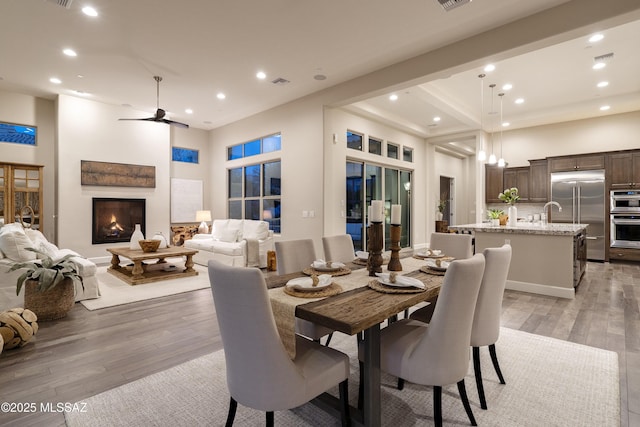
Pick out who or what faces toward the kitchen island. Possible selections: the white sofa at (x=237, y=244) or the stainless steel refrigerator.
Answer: the stainless steel refrigerator

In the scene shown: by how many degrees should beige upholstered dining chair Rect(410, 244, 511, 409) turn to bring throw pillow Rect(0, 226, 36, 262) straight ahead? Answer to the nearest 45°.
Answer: approximately 45° to its left

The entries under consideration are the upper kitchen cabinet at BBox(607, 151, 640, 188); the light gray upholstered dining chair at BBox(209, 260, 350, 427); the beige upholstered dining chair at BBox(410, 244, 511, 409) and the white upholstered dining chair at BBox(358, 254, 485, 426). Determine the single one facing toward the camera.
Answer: the upper kitchen cabinet

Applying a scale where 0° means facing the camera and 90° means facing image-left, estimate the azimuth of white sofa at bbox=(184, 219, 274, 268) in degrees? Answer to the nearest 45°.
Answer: approximately 45°

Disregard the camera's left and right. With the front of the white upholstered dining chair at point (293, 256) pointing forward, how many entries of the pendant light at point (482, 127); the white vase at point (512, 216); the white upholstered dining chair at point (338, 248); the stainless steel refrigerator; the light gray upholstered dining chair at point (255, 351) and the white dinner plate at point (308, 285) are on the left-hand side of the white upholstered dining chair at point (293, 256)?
4

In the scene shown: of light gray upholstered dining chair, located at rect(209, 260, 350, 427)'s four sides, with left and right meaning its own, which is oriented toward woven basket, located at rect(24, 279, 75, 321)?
left

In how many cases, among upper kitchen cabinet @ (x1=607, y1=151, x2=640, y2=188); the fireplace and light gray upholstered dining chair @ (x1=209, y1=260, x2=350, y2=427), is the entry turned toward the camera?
2

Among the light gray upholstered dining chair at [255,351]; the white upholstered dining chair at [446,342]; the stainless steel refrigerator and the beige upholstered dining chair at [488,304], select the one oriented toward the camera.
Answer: the stainless steel refrigerator

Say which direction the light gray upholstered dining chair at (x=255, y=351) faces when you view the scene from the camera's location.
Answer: facing away from the viewer and to the right of the viewer

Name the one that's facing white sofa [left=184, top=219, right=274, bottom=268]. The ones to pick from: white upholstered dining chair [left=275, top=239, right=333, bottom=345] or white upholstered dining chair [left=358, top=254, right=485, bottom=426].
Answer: white upholstered dining chair [left=358, top=254, right=485, bottom=426]

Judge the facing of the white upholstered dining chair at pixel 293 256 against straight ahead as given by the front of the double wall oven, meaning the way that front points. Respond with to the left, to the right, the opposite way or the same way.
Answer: to the left

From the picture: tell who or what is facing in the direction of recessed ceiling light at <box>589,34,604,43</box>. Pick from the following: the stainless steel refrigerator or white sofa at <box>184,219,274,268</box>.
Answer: the stainless steel refrigerator

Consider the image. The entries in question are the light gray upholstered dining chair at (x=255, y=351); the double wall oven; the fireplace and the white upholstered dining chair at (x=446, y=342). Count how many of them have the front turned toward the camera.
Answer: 2

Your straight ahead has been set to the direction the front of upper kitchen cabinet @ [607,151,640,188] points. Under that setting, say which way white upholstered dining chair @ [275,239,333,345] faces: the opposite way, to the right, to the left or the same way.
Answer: to the left
